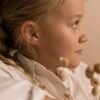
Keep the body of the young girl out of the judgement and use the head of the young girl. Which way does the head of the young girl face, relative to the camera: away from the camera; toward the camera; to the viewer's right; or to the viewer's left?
to the viewer's right

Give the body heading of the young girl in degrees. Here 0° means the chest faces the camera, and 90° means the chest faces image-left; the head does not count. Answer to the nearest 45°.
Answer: approximately 270°
